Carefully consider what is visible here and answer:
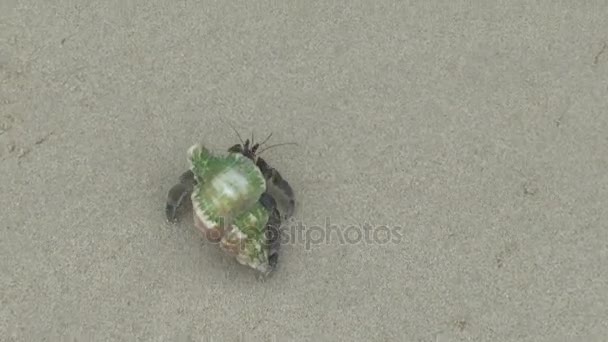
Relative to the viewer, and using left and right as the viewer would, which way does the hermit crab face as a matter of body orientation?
facing away from the viewer
